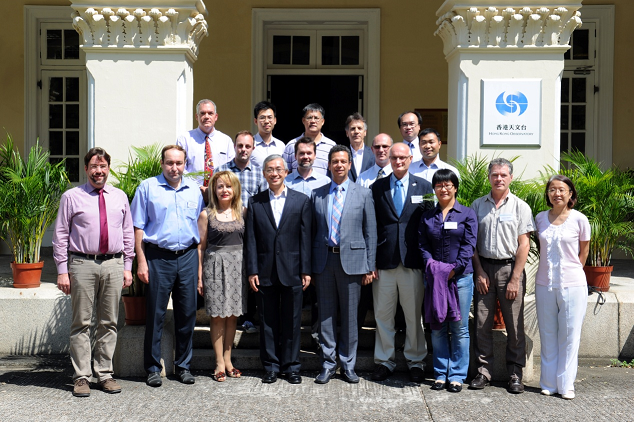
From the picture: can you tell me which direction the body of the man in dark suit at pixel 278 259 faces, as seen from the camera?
toward the camera

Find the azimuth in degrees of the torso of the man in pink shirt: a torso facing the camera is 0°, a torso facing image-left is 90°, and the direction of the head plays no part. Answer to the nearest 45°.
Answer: approximately 0°

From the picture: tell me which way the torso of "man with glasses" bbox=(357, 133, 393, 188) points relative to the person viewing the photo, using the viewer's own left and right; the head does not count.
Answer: facing the viewer

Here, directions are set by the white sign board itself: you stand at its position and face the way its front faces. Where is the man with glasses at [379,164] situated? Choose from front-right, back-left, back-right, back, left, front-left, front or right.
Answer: front-right

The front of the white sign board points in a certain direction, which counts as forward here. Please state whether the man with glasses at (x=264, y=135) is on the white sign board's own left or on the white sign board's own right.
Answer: on the white sign board's own right

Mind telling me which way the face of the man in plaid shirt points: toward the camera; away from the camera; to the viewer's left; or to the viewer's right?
toward the camera

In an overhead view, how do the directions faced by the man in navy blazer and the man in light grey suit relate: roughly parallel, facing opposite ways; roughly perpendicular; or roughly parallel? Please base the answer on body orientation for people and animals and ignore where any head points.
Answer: roughly parallel

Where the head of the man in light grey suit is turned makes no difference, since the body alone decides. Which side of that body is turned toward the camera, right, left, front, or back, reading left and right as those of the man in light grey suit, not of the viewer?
front

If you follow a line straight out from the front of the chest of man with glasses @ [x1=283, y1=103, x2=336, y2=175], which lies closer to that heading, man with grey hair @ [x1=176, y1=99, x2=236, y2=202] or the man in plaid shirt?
the man in plaid shirt

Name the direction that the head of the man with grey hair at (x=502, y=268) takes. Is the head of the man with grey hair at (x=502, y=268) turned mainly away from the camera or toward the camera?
toward the camera

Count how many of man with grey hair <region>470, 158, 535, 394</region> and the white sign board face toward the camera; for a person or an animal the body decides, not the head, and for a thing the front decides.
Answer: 2
